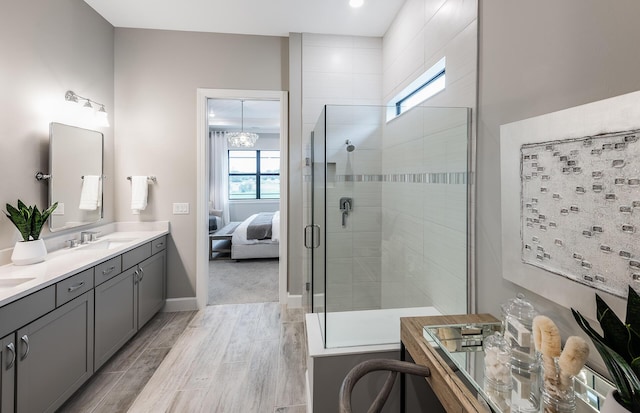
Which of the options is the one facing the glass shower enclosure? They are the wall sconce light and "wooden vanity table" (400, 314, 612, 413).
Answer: the wall sconce light

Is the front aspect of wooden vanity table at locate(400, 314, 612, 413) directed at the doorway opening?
no

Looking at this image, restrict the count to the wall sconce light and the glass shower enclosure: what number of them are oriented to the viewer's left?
1

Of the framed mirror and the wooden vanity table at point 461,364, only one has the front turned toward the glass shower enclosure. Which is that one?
the framed mirror

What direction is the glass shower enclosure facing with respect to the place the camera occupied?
facing to the left of the viewer

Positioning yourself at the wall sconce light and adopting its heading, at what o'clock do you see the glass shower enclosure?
The glass shower enclosure is roughly at 12 o'clock from the wall sconce light.

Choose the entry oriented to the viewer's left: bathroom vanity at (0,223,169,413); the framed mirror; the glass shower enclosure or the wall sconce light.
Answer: the glass shower enclosure

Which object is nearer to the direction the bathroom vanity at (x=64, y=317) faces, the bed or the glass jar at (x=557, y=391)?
the glass jar

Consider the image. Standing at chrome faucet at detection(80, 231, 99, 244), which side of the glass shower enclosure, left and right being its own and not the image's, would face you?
front

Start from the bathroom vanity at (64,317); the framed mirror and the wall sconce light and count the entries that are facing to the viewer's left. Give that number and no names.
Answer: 0

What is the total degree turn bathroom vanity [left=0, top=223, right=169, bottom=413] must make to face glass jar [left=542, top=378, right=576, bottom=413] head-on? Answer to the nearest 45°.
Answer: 0° — it already faces it

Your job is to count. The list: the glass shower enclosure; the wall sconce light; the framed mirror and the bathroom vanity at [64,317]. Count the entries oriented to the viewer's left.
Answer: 1

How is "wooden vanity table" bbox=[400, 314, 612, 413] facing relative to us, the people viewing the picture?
facing the viewer and to the left of the viewer

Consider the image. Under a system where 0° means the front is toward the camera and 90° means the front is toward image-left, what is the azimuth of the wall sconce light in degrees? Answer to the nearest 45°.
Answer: approximately 315°

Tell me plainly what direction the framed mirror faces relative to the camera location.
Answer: facing the viewer and to the right of the viewer

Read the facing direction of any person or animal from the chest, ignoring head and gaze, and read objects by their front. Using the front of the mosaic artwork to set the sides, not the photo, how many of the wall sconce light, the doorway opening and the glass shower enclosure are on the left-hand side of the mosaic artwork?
0

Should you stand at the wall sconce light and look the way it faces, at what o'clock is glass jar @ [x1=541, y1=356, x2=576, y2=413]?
The glass jar is roughly at 1 o'clock from the wall sconce light.
